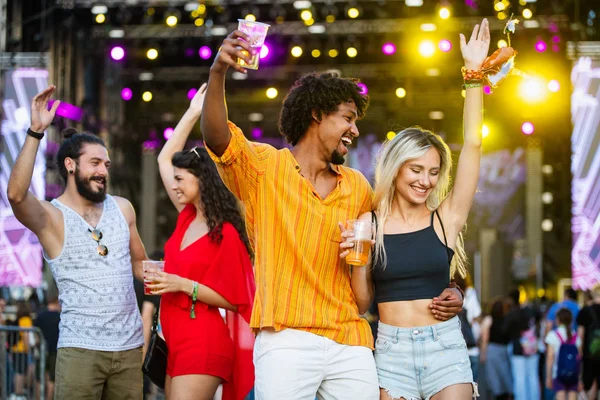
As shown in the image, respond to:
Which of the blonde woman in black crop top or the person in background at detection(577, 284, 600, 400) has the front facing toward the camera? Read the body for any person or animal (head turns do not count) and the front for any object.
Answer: the blonde woman in black crop top

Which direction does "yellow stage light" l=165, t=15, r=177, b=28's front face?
toward the camera

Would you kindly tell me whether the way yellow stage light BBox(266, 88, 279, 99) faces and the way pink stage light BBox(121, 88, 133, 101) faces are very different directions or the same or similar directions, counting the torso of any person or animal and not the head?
same or similar directions

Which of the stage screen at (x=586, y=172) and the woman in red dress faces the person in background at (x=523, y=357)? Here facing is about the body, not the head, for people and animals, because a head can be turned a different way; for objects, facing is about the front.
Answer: the stage screen

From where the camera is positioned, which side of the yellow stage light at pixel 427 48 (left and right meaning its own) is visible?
front

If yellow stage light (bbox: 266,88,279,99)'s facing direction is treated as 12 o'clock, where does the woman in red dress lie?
The woman in red dress is roughly at 12 o'clock from the yellow stage light.

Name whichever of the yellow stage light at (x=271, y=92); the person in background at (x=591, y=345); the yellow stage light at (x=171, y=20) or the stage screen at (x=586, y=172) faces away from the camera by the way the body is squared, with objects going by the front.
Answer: the person in background

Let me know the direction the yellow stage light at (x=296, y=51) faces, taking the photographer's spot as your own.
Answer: facing the viewer

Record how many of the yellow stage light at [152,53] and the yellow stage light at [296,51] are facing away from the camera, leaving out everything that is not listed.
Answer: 0

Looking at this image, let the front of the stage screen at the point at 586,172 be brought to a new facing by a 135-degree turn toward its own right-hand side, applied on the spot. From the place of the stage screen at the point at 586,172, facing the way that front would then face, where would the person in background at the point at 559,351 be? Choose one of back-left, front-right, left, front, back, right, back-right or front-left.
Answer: back-left

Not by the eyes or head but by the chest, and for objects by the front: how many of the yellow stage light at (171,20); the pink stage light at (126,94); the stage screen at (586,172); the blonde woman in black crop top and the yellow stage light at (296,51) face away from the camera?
0

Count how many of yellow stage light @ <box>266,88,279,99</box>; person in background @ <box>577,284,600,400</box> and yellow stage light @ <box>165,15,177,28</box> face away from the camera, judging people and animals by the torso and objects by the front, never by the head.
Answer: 1

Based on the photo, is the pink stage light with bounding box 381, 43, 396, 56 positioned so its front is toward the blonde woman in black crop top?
yes

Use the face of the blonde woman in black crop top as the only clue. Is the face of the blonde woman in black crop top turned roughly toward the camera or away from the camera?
toward the camera

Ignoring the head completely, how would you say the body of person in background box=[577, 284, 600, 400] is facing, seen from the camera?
away from the camera

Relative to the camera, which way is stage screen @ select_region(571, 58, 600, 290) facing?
toward the camera

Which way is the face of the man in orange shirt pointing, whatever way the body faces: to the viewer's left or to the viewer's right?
to the viewer's right

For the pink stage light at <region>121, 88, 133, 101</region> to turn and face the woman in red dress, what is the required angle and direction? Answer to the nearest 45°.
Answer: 0° — it already faces them
